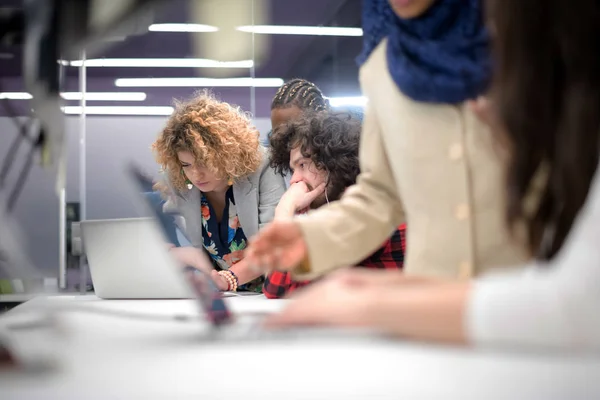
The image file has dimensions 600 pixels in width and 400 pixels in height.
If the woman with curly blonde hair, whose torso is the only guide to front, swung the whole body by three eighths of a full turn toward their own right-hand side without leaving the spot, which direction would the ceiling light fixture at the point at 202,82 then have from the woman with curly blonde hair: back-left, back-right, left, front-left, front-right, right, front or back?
front

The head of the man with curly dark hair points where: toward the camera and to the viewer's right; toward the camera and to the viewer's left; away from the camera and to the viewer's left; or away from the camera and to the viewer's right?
toward the camera and to the viewer's left

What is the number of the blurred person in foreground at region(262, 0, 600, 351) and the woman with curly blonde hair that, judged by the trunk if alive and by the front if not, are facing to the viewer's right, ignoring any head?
0

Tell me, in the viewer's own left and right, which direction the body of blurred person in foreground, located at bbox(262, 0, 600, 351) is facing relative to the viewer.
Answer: facing to the left of the viewer

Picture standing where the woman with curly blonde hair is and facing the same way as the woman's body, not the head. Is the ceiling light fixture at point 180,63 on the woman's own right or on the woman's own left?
on the woman's own right

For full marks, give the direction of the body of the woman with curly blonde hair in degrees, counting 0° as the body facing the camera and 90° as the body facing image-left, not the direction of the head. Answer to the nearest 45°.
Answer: approximately 45°
